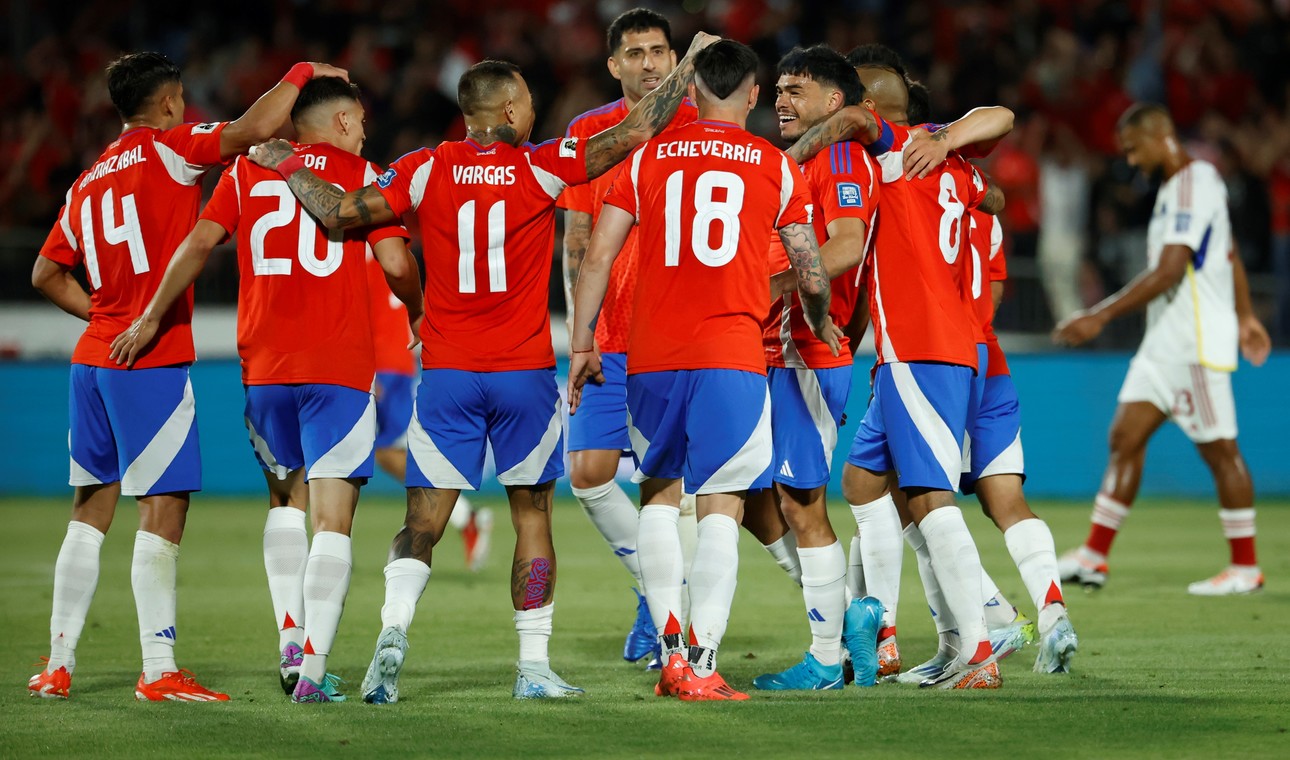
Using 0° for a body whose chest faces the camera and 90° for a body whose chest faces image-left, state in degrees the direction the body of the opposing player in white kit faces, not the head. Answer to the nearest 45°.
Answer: approximately 90°
